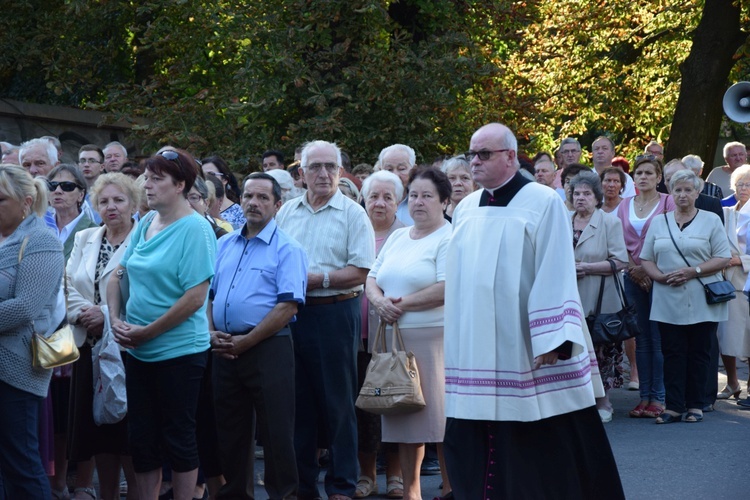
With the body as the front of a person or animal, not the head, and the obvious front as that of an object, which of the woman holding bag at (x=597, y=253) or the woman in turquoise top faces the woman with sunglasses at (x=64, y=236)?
the woman holding bag

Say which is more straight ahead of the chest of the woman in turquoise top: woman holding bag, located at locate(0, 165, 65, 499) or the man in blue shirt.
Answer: the woman holding bag

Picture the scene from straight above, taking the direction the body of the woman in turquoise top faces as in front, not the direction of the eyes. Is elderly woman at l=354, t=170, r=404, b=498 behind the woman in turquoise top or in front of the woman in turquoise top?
behind

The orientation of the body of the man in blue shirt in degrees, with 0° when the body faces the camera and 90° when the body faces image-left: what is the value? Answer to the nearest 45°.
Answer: approximately 45°
